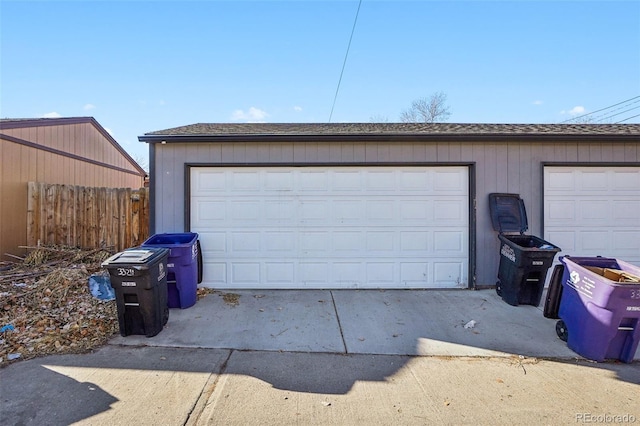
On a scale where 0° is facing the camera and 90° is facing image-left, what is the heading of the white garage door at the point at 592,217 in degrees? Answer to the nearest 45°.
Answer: approximately 0°

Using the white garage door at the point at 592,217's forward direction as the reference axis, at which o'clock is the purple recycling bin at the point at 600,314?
The purple recycling bin is roughly at 12 o'clock from the white garage door.

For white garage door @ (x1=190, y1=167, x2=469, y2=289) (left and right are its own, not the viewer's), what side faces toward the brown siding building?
right

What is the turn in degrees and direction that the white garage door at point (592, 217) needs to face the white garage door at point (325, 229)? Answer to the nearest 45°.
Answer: approximately 45° to its right

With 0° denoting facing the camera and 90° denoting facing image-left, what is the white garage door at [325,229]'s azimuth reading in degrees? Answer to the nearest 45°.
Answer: approximately 0°

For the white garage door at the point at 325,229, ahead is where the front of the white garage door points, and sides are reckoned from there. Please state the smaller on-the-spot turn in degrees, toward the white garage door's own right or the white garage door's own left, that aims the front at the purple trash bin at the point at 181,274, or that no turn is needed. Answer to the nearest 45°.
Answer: approximately 45° to the white garage door's own right

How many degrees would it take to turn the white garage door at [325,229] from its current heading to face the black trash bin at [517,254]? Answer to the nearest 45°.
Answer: approximately 90° to its left

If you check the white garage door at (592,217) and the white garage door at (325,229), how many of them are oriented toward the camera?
2

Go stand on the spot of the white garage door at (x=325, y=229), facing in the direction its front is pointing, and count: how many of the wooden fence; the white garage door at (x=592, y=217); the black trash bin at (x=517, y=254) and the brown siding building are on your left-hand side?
2

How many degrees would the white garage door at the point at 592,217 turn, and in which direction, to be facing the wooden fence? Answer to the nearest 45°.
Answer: approximately 45° to its right

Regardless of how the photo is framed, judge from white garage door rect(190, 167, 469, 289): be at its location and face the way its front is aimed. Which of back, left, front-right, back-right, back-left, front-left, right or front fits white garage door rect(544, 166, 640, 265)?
left
